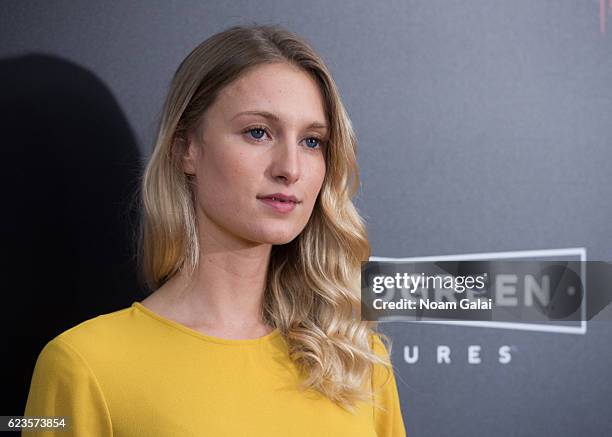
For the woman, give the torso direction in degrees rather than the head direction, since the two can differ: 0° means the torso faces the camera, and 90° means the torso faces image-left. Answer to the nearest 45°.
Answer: approximately 315°

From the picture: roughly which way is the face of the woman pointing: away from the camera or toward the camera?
toward the camera
